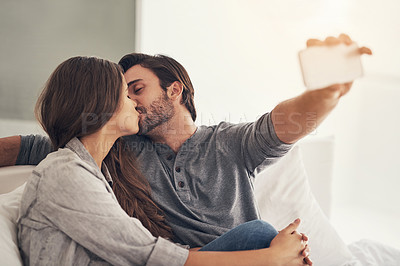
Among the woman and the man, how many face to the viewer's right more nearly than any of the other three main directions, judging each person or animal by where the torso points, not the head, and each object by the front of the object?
1

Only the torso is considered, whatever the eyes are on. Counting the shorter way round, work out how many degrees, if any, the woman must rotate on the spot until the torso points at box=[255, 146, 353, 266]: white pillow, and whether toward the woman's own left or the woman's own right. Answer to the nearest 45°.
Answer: approximately 45° to the woman's own left

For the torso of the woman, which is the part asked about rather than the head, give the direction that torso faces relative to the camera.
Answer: to the viewer's right

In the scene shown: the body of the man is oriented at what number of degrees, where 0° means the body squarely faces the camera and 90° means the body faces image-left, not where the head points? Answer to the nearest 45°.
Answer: approximately 45°
